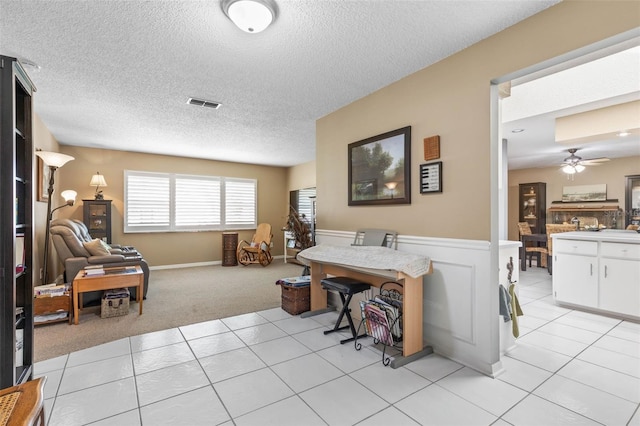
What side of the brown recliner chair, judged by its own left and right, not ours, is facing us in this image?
right

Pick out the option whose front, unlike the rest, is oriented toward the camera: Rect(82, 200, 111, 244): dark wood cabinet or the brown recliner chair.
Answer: the dark wood cabinet

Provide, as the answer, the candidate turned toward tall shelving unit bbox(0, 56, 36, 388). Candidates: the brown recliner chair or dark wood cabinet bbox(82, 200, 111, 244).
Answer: the dark wood cabinet

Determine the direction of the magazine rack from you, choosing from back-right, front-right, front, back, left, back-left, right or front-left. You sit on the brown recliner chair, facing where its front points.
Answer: front-right

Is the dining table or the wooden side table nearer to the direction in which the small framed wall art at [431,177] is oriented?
the wooden side table

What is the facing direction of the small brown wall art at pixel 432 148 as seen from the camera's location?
facing the viewer and to the left of the viewer

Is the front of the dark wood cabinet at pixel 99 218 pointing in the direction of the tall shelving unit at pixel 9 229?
yes

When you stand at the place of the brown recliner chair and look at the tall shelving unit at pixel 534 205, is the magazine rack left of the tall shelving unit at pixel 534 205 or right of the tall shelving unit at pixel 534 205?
right

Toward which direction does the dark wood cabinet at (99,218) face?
toward the camera

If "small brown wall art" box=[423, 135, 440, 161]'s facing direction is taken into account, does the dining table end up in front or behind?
behind

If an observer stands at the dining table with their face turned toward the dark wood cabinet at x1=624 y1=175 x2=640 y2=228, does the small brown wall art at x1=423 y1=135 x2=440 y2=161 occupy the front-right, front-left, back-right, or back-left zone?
back-right
